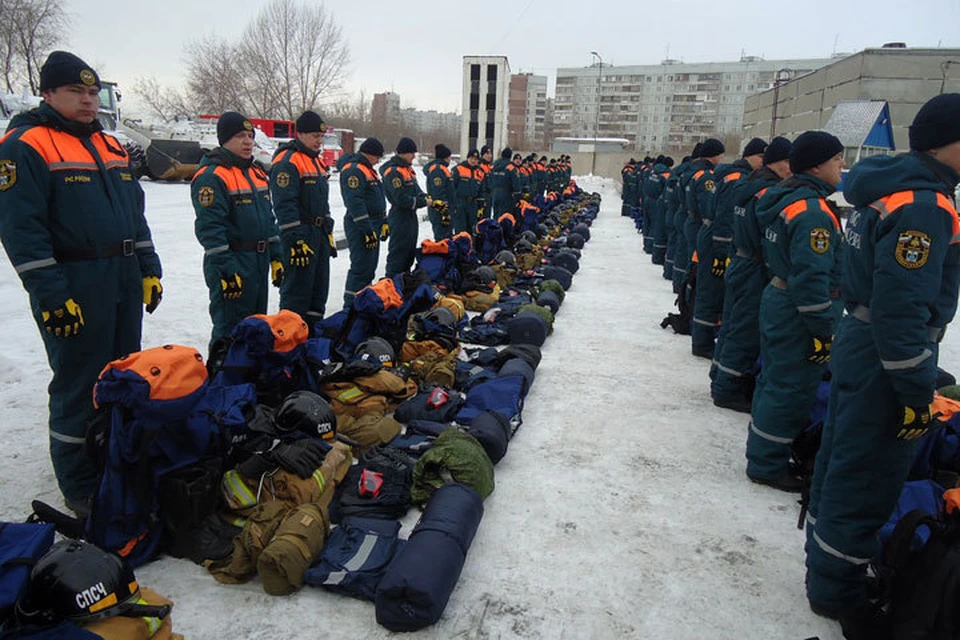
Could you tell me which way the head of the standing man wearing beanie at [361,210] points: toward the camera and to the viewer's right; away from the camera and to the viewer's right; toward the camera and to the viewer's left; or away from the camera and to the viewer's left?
toward the camera and to the viewer's right

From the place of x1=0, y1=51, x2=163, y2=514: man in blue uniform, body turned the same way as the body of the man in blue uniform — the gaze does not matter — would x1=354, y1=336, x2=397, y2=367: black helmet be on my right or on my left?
on my left

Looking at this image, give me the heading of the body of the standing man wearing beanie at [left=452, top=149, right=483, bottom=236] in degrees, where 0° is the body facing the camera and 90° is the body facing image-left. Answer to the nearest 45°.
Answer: approximately 315°

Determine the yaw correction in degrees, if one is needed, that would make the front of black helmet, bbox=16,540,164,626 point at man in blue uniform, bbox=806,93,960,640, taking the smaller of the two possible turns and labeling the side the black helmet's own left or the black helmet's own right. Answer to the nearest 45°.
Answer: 0° — it already faces them

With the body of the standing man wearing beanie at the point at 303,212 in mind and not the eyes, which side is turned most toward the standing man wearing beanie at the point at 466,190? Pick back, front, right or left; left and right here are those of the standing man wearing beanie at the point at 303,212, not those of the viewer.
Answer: left

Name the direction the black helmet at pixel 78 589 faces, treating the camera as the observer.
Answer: facing to the right of the viewer

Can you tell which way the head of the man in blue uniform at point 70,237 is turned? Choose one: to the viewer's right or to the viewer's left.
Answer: to the viewer's right

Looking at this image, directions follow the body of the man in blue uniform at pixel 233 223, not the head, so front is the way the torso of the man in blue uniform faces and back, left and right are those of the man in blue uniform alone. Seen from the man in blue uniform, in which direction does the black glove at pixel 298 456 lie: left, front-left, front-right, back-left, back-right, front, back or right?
front-right

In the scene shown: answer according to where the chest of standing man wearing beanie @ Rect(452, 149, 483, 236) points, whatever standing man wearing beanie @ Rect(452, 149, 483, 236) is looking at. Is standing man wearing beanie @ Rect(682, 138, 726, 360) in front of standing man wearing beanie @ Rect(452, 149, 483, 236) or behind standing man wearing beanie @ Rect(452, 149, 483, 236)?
in front

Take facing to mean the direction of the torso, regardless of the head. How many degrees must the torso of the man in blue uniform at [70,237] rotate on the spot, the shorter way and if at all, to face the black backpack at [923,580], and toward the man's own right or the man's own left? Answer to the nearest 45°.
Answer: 0° — they already face it
